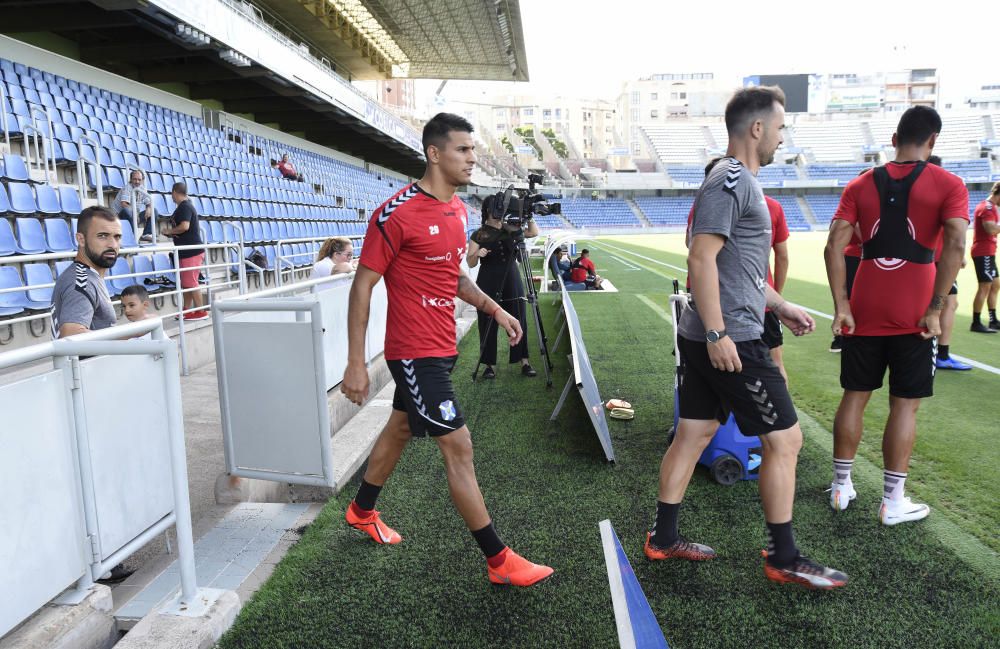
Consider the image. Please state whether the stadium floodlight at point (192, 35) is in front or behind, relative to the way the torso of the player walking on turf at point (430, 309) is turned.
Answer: behind

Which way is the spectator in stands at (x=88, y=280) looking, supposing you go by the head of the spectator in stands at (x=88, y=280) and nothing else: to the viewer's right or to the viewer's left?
to the viewer's right

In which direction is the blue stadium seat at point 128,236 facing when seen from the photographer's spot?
facing the viewer and to the right of the viewer

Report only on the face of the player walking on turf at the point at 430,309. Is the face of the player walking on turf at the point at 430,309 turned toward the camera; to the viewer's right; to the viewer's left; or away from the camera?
to the viewer's right

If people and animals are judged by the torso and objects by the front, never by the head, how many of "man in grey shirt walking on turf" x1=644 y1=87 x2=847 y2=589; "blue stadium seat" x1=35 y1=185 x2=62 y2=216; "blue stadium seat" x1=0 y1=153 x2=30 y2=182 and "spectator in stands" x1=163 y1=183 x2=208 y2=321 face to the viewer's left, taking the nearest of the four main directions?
1

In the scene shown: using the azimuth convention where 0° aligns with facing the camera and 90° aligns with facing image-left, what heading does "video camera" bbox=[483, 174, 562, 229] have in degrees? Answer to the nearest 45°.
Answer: approximately 270°

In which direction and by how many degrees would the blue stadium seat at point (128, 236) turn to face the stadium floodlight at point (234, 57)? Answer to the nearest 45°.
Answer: approximately 135° to its left

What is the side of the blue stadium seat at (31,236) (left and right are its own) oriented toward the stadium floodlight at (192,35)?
left

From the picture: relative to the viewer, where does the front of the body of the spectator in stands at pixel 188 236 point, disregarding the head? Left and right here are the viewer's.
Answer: facing to the left of the viewer

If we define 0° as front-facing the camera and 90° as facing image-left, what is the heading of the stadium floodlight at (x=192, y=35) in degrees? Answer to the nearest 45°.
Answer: approximately 315°

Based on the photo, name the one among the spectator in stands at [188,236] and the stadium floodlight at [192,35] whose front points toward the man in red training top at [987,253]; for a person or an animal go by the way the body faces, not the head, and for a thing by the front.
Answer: the stadium floodlight

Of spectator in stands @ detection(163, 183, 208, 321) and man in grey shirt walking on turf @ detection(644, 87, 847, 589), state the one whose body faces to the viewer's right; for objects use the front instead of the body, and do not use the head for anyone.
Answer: the man in grey shirt walking on turf

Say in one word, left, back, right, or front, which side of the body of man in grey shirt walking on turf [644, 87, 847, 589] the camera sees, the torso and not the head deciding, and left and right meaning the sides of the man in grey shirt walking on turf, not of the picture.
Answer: right
